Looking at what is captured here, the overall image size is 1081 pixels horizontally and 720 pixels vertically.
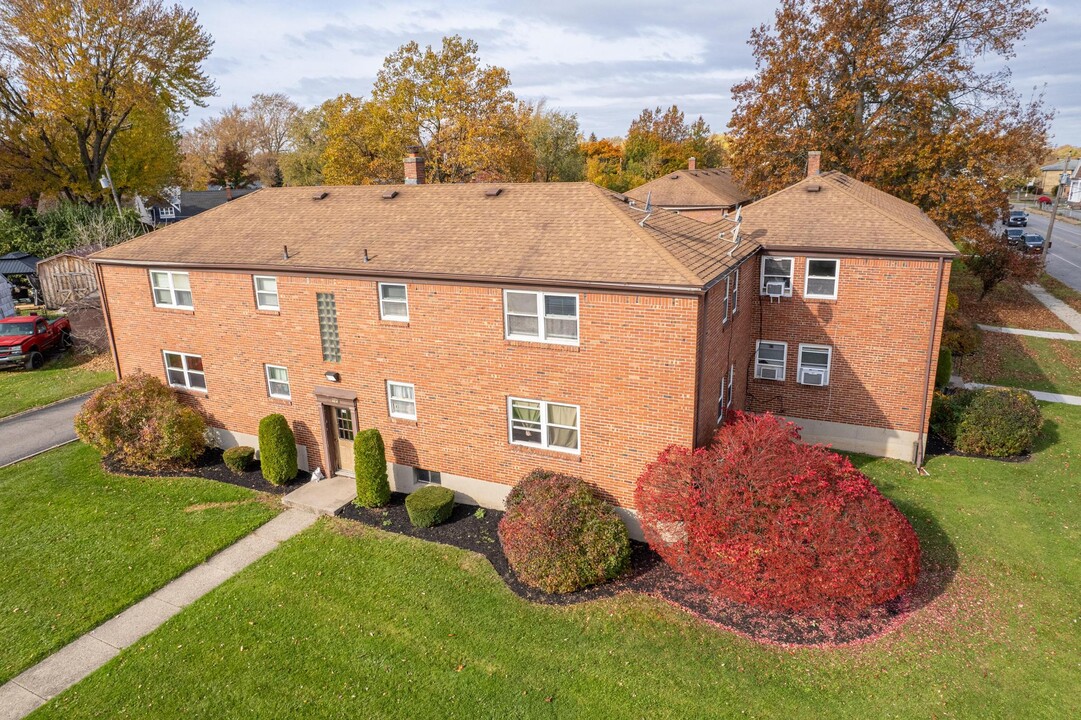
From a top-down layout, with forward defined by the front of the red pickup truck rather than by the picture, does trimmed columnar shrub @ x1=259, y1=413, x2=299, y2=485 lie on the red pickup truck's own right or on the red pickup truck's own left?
on the red pickup truck's own left

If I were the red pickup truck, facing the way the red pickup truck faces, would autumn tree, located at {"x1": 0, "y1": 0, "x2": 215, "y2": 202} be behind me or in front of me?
behind

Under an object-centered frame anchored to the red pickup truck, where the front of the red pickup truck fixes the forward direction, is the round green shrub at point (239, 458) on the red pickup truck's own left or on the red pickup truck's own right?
on the red pickup truck's own left

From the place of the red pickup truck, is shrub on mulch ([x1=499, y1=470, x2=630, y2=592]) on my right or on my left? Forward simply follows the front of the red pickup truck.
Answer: on my left

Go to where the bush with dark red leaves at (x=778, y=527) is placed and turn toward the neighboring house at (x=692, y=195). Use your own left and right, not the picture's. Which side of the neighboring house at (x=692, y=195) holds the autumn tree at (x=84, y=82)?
left

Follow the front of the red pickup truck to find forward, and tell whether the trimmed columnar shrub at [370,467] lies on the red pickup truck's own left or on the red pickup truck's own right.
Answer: on the red pickup truck's own left

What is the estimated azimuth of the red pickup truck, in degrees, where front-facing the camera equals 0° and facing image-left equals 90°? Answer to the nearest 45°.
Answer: approximately 45°

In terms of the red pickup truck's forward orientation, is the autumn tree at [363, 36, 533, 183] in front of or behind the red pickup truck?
behind
